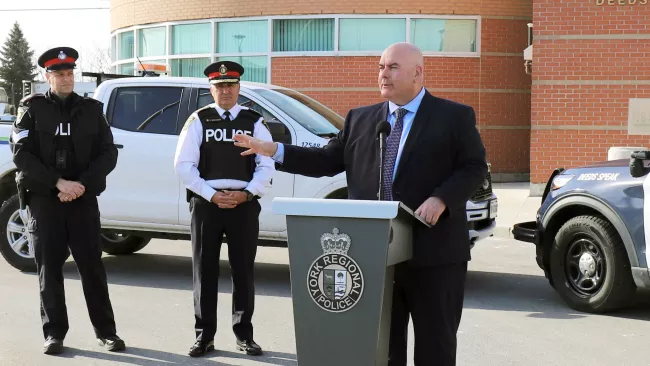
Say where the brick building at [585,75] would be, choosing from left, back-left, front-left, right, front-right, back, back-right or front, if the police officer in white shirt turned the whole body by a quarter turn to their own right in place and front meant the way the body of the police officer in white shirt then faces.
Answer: back-right

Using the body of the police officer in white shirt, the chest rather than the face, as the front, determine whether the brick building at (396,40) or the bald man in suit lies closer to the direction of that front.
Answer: the bald man in suit

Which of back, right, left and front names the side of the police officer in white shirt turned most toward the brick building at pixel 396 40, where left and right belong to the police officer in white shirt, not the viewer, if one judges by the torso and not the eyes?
back

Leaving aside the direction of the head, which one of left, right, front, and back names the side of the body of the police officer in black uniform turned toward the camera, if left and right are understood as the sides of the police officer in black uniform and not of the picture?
front

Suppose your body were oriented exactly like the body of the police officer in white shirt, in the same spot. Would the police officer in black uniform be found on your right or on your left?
on your right

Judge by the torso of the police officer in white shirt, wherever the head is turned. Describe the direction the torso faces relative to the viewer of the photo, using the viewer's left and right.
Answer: facing the viewer

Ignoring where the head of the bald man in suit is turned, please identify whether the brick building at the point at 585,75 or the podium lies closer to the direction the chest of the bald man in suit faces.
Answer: the podium

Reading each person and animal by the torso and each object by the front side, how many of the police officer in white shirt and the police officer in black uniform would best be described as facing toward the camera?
2

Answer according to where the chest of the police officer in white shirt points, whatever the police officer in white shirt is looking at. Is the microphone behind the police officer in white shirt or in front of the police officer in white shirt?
in front

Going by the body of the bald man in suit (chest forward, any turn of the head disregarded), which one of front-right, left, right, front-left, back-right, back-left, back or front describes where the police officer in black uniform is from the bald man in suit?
right

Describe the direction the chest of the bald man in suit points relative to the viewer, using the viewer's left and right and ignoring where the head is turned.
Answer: facing the viewer and to the left of the viewer

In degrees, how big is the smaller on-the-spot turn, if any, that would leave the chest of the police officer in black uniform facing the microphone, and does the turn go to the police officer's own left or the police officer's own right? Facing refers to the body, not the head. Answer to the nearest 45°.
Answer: approximately 45° to the police officer's own left

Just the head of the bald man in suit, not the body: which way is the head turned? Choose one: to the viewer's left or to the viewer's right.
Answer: to the viewer's left
